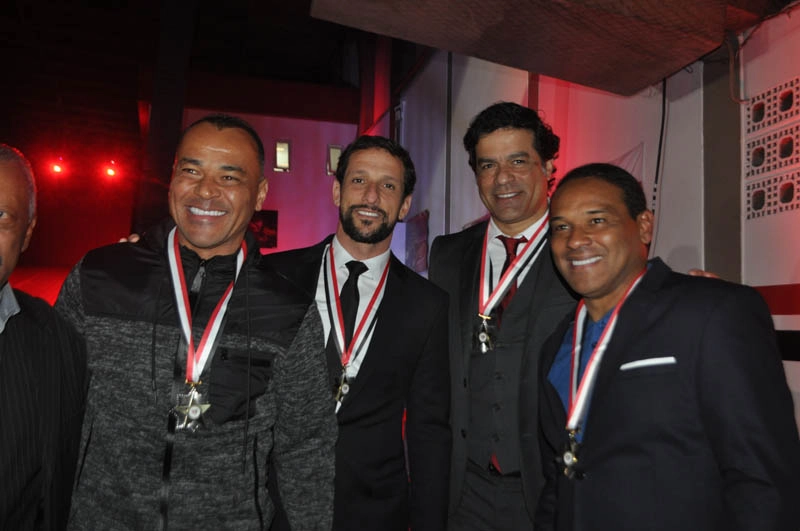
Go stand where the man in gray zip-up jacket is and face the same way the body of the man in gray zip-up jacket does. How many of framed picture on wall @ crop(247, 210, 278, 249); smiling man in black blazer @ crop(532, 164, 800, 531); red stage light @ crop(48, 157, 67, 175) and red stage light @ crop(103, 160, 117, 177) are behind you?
3

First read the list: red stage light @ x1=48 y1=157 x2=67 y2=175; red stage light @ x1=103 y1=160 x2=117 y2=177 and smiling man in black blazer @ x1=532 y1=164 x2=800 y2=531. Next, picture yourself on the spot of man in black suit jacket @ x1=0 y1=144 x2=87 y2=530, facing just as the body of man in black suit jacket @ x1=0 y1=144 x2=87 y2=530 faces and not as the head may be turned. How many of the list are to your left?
1

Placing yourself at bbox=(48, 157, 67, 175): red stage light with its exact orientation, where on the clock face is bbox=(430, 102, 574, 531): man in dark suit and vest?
The man in dark suit and vest is roughly at 12 o'clock from the red stage light.

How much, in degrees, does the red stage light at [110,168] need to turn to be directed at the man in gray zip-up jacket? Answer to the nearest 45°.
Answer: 0° — it already faces them

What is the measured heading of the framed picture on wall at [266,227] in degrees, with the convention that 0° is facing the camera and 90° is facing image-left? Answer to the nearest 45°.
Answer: approximately 0°

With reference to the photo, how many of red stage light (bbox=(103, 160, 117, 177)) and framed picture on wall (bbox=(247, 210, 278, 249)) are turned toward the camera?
2

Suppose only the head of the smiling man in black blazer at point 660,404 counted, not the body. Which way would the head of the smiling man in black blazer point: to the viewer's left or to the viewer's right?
to the viewer's left
